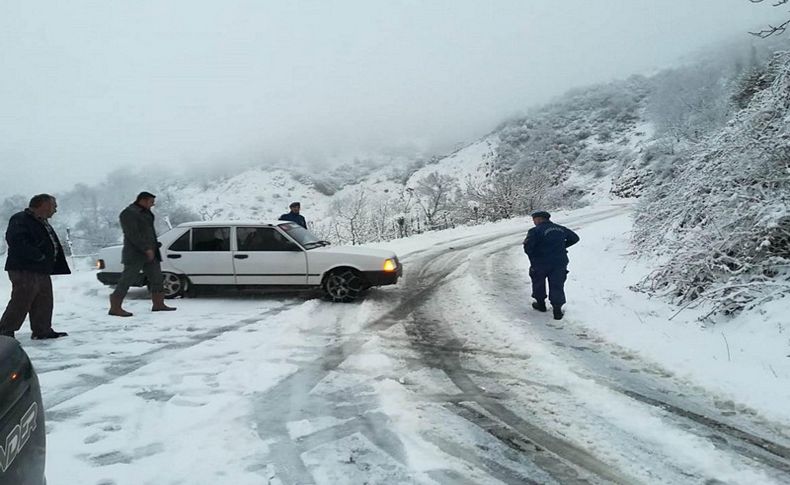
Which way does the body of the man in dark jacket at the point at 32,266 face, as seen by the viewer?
to the viewer's right

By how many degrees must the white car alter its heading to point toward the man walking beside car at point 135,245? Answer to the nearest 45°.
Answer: approximately 135° to its right

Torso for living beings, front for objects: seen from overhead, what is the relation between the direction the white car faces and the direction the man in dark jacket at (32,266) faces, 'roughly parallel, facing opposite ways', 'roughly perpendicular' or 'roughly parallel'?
roughly parallel

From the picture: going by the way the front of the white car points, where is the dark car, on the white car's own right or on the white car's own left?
on the white car's own right

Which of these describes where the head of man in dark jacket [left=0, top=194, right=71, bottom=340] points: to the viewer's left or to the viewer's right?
to the viewer's right

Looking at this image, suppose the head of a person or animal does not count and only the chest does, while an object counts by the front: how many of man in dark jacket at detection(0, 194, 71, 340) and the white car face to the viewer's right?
2

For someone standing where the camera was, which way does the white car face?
facing to the right of the viewer

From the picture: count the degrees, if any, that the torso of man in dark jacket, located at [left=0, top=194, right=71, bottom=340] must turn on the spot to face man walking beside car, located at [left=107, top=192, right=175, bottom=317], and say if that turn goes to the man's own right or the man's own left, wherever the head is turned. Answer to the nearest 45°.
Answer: approximately 45° to the man's own left
